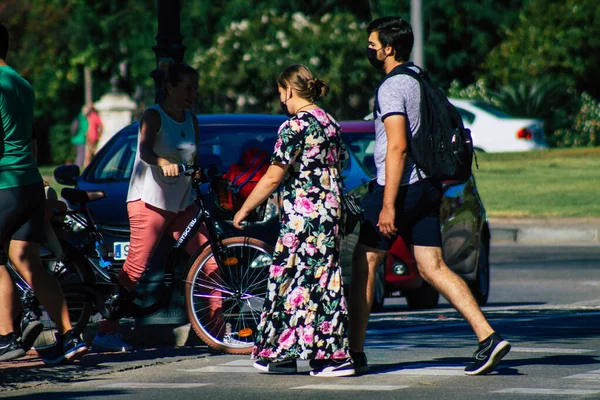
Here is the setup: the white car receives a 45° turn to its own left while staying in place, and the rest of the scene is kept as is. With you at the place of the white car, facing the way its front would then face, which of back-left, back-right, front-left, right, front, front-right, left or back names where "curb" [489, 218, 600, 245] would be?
left

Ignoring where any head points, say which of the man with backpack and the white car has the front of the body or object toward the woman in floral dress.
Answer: the man with backpack

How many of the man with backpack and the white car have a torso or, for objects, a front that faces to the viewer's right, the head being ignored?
0

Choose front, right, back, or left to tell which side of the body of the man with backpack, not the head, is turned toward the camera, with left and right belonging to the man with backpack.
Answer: left

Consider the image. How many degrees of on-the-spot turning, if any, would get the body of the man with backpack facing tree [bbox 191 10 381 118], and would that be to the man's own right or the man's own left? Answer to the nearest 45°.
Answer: approximately 90° to the man's own right

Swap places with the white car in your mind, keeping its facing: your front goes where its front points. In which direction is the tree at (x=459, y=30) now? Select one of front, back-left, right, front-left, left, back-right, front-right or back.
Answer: front-right

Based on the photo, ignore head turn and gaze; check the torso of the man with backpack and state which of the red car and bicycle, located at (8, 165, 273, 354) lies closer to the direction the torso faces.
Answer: the bicycle

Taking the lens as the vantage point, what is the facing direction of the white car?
facing away from the viewer and to the left of the viewer

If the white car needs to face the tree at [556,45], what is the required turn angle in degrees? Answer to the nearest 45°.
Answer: approximately 45° to its right

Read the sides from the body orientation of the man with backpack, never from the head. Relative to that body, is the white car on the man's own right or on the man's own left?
on the man's own right

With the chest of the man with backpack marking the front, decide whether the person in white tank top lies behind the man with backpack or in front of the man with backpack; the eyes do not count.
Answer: in front

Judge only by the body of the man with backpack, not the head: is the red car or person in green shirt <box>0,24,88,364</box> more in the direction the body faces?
the person in green shirt

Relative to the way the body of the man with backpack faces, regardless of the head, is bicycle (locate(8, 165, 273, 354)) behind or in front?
in front

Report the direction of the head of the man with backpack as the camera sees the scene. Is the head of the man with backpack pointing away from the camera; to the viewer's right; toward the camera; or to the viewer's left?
to the viewer's left

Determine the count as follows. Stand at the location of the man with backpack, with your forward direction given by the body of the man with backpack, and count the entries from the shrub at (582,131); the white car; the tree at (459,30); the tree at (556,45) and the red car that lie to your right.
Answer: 5
